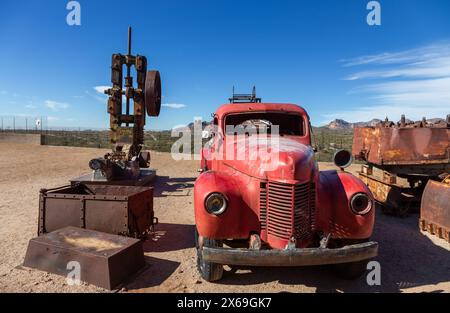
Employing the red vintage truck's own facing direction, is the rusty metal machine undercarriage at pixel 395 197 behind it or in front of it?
behind

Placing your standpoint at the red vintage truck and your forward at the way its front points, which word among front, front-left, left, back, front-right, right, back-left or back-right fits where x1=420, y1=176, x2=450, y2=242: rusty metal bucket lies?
back-left

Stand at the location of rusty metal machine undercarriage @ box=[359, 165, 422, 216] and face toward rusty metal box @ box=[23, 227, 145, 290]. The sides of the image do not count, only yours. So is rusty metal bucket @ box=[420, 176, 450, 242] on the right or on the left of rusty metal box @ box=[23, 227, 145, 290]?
left

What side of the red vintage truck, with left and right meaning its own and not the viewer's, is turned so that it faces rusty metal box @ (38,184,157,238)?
right

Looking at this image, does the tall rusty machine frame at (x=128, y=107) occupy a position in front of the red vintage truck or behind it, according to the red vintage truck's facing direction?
behind

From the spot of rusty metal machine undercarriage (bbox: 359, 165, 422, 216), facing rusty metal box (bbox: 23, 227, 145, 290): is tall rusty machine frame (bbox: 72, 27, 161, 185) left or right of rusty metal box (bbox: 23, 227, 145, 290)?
right

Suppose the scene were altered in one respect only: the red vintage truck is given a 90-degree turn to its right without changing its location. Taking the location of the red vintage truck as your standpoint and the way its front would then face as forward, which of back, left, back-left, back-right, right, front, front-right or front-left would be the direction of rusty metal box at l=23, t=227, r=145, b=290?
front
